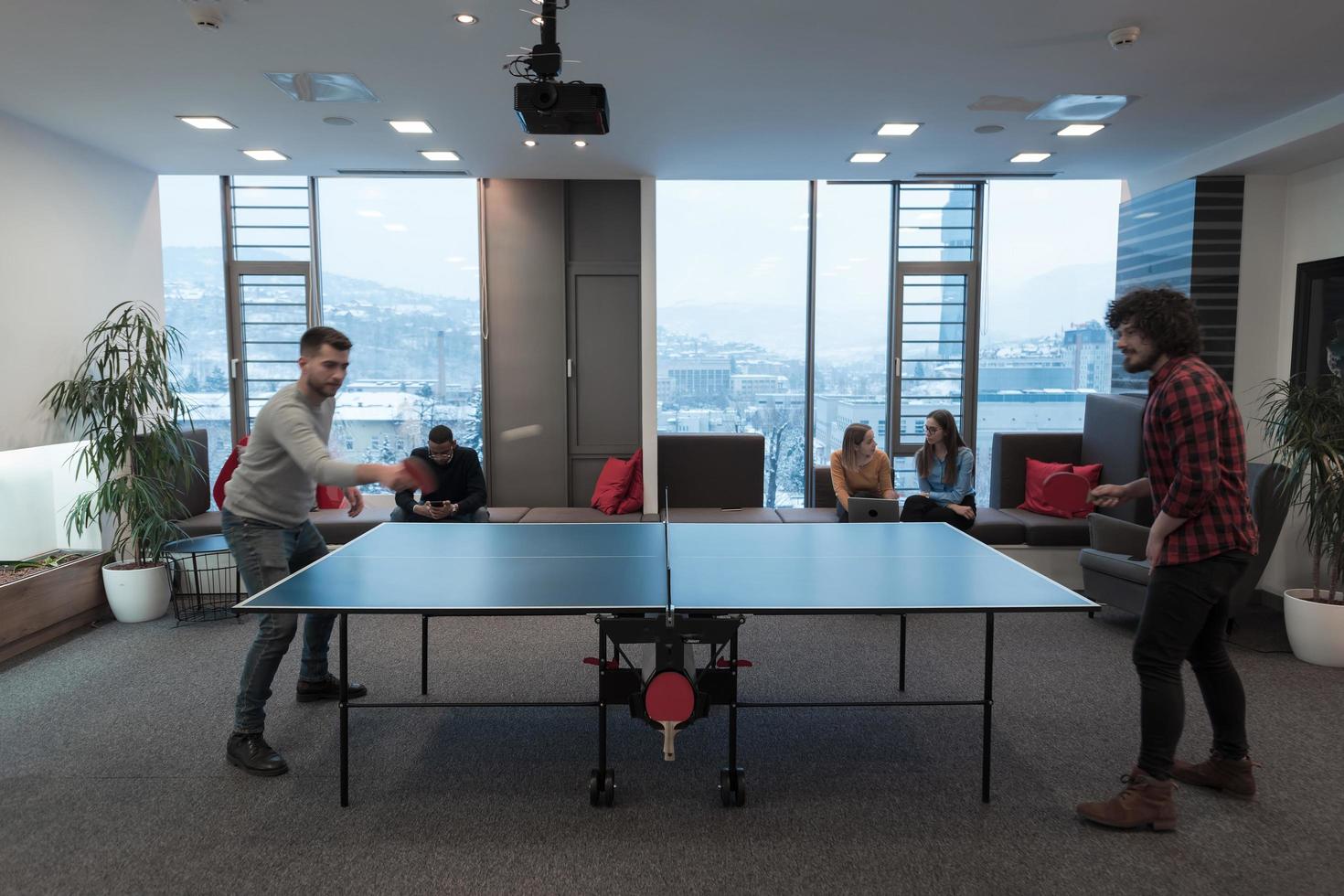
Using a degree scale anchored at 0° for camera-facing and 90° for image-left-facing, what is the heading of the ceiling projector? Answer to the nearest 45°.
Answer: approximately 0°

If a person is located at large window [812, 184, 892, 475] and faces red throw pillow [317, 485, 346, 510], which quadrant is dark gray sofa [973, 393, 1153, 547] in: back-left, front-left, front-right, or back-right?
back-left

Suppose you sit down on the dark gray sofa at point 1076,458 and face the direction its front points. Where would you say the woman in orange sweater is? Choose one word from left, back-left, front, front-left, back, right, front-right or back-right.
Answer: front-right

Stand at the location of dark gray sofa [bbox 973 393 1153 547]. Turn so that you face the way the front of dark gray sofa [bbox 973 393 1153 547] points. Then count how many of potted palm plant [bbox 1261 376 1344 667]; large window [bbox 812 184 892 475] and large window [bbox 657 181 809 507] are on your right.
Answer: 2

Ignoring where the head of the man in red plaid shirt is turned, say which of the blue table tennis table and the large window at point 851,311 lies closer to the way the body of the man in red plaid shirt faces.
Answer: the blue table tennis table

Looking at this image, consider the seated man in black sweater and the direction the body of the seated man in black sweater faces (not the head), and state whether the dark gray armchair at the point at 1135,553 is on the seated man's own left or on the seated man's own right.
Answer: on the seated man's own left

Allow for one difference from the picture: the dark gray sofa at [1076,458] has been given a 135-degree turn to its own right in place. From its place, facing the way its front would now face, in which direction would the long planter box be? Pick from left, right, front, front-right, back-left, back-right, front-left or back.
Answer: left

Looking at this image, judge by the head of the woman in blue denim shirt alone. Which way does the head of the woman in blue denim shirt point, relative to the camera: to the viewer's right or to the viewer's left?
to the viewer's left

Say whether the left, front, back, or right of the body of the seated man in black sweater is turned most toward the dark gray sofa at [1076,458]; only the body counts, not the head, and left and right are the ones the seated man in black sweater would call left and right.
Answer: left

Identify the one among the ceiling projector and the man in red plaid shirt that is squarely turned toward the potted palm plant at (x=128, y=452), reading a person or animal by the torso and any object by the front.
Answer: the man in red plaid shirt

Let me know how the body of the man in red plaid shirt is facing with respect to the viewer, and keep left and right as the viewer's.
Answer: facing to the left of the viewer

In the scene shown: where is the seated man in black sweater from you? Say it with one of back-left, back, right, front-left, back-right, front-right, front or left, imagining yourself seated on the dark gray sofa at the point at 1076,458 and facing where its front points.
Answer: front-right

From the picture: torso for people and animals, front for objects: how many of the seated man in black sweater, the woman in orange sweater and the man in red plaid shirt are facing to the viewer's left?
1

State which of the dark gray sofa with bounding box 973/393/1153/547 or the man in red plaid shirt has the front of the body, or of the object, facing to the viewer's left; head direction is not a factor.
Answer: the man in red plaid shirt
